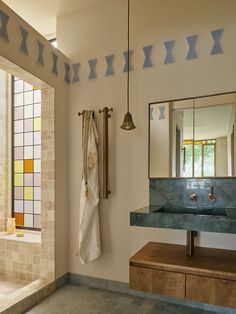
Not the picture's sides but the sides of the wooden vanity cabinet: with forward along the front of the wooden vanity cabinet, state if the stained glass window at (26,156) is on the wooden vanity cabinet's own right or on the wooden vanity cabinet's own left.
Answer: on the wooden vanity cabinet's own right

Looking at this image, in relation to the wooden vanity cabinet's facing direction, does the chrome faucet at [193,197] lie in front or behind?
behind

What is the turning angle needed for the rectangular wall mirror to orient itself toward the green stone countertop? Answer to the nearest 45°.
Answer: approximately 45° to its left

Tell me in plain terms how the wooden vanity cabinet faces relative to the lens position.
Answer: facing the viewer and to the left of the viewer

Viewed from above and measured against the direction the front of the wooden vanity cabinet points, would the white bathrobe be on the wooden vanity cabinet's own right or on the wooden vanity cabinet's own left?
on the wooden vanity cabinet's own right

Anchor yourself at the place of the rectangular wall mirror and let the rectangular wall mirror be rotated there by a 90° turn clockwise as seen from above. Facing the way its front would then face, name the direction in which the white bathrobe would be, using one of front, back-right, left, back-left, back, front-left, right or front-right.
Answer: front-left

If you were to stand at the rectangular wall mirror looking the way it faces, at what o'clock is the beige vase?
The beige vase is roughly at 2 o'clock from the rectangular wall mirror.

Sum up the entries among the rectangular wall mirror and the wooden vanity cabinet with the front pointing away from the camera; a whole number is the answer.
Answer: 0
